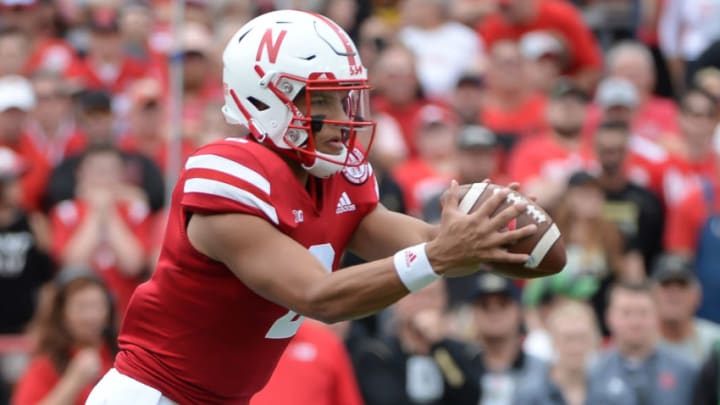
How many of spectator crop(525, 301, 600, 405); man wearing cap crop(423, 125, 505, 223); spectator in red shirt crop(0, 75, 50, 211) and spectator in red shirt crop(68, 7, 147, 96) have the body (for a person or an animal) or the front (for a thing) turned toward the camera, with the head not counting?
4

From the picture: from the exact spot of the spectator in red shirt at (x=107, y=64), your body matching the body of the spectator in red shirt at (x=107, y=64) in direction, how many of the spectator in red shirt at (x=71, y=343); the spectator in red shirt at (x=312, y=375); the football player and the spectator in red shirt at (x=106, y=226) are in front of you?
4

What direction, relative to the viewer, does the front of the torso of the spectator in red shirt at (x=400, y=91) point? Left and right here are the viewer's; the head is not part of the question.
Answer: facing the viewer

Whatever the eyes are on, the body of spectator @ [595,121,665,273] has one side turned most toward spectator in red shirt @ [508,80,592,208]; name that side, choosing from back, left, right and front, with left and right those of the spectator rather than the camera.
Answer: right

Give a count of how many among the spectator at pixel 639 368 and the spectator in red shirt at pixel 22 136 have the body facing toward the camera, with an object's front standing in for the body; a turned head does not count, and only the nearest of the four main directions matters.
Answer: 2

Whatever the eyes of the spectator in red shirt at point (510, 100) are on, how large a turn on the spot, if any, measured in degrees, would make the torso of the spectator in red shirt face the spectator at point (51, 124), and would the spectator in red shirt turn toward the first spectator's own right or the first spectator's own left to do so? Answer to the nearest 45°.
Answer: approximately 90° to the first spectator's own right

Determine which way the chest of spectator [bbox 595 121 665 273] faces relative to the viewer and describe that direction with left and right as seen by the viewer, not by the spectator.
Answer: facing the viewer and to the left of the viewer

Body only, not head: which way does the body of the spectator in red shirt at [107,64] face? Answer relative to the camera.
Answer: toward the camera

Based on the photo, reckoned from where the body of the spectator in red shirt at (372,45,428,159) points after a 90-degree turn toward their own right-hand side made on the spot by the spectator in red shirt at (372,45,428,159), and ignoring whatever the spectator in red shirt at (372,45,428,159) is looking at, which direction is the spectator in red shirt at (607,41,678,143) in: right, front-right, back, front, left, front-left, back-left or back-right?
back

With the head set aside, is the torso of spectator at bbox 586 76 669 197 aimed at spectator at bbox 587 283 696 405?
yes

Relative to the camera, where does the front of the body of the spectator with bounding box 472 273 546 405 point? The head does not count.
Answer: toward the camera

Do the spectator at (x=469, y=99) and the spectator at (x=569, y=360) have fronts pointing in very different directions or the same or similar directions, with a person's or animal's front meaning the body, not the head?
same or similar directions

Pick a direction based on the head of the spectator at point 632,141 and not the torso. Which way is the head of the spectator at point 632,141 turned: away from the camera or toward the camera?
toward the camera

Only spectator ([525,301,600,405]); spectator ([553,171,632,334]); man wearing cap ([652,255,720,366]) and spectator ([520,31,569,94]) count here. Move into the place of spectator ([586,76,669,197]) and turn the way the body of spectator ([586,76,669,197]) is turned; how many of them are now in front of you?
3

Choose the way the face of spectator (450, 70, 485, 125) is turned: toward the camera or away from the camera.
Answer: toward the camera

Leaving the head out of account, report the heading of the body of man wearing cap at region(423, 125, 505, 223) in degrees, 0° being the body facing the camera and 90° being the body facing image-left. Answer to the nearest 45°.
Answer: approximately 0°

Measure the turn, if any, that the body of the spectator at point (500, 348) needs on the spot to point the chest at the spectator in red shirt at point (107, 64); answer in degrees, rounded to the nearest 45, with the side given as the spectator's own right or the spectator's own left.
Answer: approximately 135° to the spectator's own right
